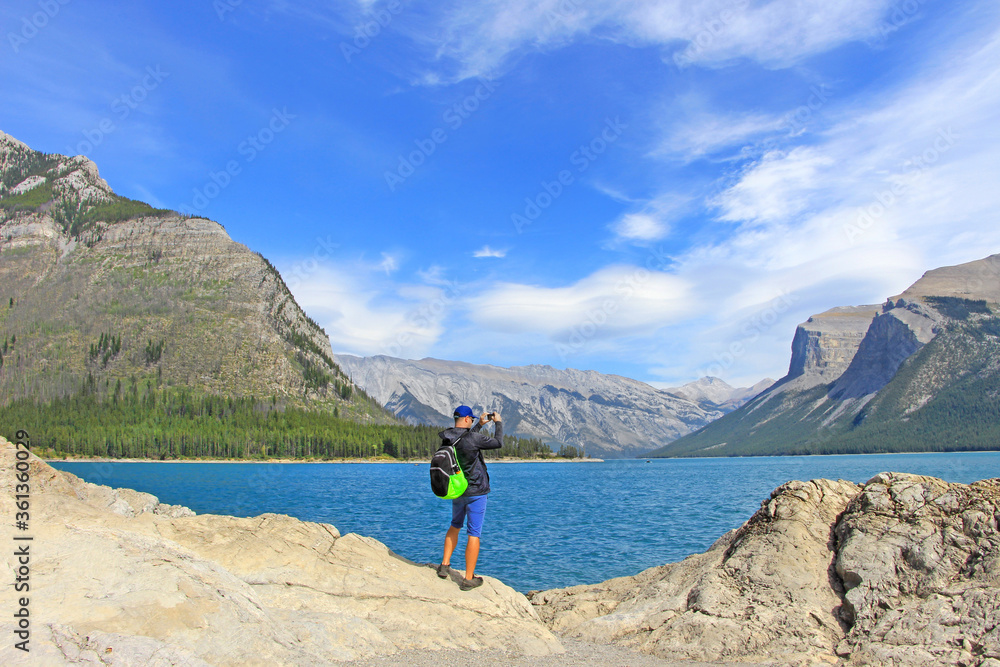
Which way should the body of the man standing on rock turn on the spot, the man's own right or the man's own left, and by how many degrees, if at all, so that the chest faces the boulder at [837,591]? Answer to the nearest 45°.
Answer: approximately 45° to the man's own right

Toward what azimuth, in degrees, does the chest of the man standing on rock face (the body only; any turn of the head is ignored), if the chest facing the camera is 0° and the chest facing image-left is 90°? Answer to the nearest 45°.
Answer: approximately 225°
